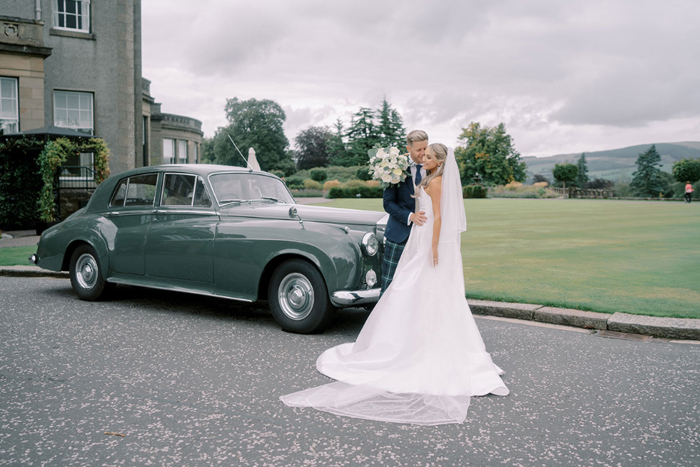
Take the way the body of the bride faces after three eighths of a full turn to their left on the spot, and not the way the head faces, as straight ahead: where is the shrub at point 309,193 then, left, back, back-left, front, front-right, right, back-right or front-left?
back-left

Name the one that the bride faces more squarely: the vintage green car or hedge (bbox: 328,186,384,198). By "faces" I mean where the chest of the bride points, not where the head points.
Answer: the vintage green car

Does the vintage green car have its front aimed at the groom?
yes

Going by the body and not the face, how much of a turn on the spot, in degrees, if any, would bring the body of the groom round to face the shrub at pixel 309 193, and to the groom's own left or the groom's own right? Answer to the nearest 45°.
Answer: approximately 135° to the groom's own left

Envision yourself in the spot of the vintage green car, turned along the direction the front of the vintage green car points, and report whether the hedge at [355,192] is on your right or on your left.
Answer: on your left

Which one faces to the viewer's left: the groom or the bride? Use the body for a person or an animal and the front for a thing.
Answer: the bride

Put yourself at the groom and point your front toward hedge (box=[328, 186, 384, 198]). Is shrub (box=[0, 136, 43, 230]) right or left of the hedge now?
left

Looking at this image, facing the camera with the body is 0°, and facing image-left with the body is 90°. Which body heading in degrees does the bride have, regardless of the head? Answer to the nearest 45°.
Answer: approximately 90°

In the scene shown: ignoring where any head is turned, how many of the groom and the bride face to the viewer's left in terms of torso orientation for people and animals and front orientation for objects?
1

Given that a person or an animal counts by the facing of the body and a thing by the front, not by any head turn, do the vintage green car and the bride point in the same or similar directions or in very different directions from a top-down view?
very different directions

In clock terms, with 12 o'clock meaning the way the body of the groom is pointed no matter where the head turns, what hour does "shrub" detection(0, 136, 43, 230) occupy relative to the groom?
The shrub is roughly at 6 o'clock from the groom.

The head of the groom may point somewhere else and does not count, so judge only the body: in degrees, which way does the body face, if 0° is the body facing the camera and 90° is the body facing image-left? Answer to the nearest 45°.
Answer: approximately 315°
